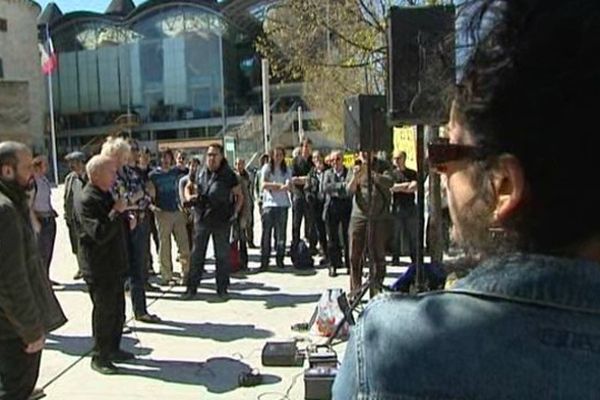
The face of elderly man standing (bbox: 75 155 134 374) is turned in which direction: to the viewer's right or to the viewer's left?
to the viewer's right

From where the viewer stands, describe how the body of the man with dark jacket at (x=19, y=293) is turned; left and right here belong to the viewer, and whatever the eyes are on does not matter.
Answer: facing to the right of the viewer

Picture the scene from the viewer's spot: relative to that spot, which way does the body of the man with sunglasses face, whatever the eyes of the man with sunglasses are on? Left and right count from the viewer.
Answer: facing away from the viewer and to the left of the viewer

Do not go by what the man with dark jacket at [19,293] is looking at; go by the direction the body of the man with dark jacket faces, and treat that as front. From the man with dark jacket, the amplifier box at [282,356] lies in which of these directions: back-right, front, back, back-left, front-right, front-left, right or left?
front-left

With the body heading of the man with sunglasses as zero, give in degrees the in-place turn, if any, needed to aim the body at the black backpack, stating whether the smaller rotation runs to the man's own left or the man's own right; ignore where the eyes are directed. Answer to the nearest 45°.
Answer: approximately 45° to the man's own right

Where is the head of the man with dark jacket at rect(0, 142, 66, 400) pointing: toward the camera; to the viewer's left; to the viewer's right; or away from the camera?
to the viewer's right

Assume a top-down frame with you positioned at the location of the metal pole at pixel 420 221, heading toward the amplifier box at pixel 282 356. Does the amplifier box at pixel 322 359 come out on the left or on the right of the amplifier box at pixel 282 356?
left

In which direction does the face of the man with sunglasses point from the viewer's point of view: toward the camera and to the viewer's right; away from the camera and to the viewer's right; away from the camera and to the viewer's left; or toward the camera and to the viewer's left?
away from the camera and to the viewer's left
